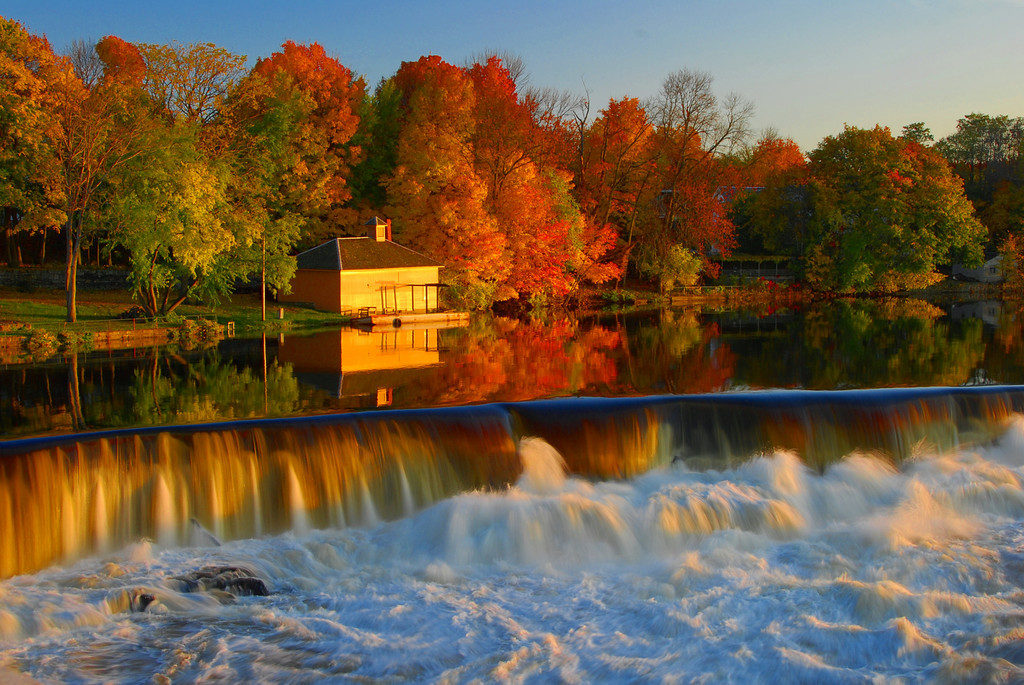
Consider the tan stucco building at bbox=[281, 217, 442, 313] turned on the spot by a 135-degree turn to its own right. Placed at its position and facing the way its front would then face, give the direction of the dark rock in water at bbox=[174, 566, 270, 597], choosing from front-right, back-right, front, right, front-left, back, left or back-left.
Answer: left

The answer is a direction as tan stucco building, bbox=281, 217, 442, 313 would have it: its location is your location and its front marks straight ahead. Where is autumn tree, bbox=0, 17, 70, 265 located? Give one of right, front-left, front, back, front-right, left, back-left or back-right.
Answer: right

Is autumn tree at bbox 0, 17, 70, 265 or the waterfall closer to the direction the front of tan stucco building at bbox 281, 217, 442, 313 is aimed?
the waterfall

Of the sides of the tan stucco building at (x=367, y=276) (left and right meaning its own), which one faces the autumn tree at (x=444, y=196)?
left

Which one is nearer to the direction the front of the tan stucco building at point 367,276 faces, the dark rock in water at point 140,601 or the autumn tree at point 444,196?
the dark rock in water

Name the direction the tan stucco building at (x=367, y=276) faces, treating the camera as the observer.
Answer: facing the viewer and to the right of the viewer

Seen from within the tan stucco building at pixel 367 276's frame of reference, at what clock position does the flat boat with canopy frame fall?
The flat boat with canopy frame is roughly at 12 o'clock from the tan stucco building.

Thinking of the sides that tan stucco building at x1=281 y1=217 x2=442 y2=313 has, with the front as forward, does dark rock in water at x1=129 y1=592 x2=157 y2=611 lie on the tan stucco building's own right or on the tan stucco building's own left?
on the tan stucco building's own right
